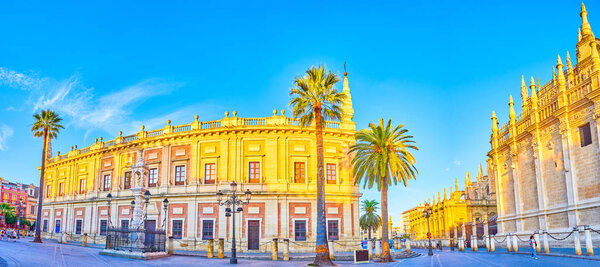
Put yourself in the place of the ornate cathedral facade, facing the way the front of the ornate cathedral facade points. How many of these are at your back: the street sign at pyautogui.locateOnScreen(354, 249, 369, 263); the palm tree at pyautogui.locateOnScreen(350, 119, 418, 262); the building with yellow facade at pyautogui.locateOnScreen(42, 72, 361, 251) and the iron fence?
0

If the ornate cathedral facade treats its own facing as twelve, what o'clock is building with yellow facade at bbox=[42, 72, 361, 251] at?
The building with yellow facade is roughly at 1 o'clock from the ornate cathedral facade.

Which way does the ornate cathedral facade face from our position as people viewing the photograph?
facing the viewer and to the left of the viewer

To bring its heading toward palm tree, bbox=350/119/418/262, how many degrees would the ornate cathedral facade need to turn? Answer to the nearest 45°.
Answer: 0° — it already faces it

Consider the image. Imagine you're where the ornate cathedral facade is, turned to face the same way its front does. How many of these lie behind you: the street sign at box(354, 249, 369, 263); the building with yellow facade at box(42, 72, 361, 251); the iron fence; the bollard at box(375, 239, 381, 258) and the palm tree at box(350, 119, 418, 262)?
0

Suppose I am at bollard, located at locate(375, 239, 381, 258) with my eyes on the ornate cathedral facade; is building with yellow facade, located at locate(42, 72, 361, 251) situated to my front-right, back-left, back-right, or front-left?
back-left

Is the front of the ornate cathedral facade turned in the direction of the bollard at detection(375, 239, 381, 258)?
yes

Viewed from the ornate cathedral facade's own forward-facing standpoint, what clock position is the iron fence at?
The iron fence is roughly at 12 o'clock from the ornate cathedral facade.

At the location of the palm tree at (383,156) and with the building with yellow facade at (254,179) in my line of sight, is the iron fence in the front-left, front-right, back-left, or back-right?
front-left

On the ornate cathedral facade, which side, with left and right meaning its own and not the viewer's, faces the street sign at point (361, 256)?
front
